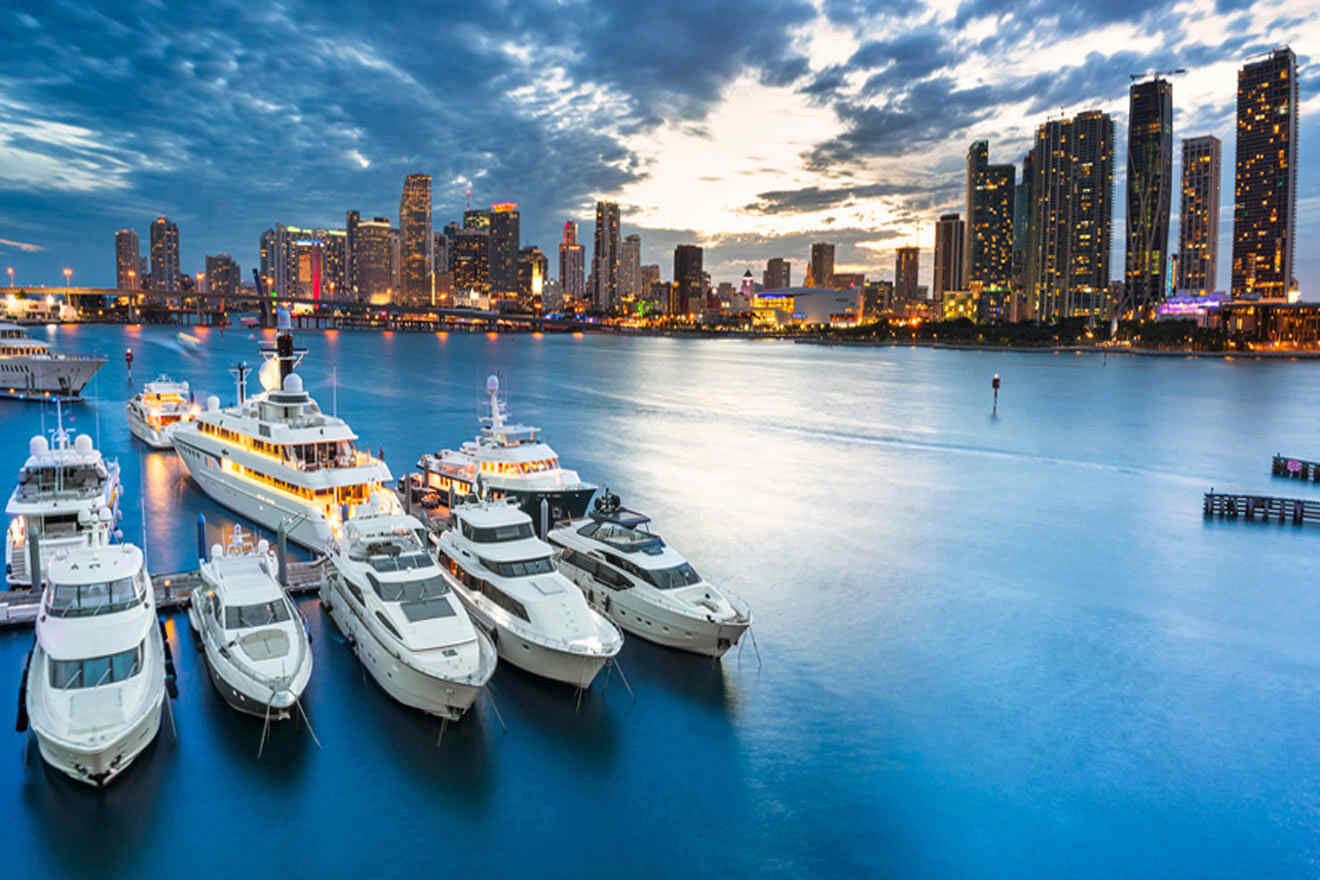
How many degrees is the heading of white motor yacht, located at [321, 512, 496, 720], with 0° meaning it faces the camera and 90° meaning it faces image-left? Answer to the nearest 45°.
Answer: approximately 315°

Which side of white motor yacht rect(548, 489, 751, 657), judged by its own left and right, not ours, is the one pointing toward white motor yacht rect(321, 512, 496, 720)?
right

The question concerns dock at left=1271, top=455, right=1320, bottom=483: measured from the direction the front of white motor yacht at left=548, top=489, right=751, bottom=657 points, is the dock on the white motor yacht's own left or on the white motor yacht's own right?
on the white motor yacht's own left

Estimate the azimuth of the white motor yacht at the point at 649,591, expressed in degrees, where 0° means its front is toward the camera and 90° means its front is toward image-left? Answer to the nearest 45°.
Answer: approximately 315°

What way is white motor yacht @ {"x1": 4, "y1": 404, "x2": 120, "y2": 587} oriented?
away from the camera

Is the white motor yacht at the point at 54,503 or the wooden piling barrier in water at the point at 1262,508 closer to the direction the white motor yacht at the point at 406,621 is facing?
the wooden piling barrier in water

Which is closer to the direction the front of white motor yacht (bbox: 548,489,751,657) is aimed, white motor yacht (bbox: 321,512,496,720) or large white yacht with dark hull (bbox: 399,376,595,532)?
the white motor yacht
